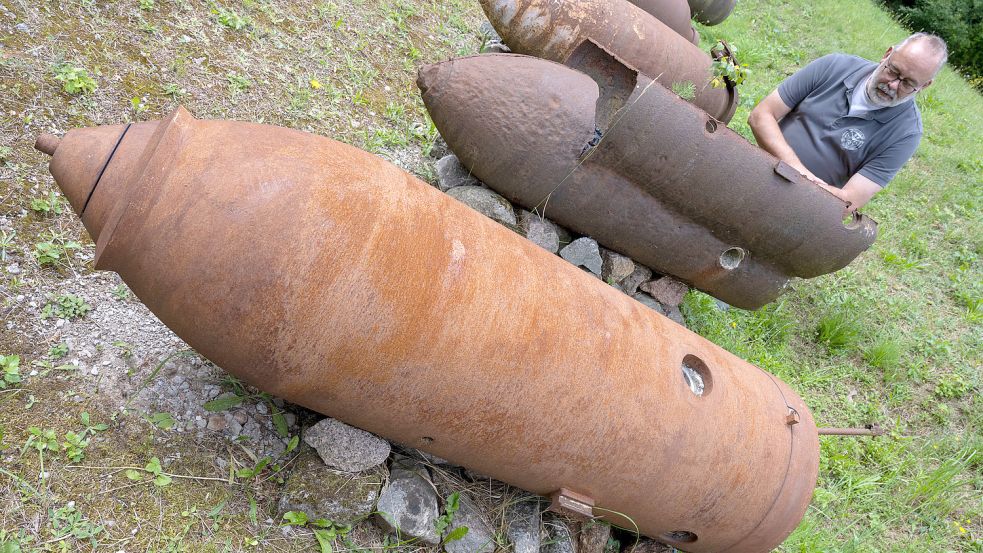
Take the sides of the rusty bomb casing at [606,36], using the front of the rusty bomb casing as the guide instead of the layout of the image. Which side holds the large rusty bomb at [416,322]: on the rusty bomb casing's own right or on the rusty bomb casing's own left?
on the rusty bomb casing's own left

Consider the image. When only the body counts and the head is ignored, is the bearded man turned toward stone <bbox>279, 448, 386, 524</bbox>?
yes

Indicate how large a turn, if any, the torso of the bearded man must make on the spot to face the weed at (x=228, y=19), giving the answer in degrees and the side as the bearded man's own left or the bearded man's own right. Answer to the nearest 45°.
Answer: approximately 45° to the bearded man's own right

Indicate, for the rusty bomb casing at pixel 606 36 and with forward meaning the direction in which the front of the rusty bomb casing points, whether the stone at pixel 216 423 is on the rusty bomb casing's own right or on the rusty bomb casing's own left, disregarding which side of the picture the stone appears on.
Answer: on the rusty bomb casing's own left

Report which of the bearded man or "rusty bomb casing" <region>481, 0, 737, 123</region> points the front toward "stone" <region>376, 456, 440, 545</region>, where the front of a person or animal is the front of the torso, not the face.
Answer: the bearded man

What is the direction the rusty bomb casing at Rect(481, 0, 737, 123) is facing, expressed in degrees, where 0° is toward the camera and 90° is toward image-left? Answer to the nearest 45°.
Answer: approximately 90°

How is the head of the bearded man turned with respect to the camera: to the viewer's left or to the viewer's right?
to the viewer's left

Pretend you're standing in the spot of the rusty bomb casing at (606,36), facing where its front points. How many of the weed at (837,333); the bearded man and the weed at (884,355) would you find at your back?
3

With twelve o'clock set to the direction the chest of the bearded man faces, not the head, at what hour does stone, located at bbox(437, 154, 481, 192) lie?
The stone is roughly at 1 o'clock from the bearded man.
